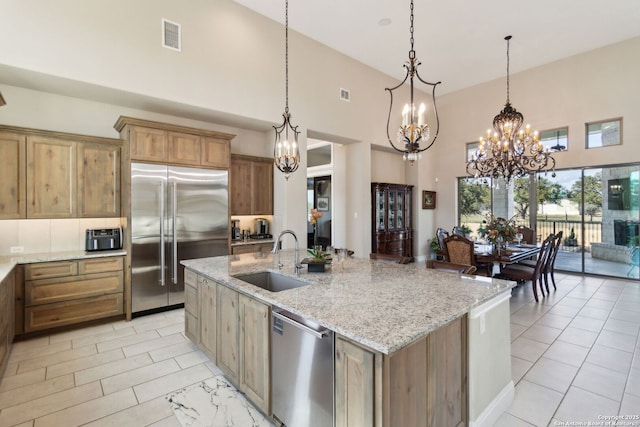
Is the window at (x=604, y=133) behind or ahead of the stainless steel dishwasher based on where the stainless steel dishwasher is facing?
behind

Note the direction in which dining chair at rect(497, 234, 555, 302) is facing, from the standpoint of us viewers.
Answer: facing to the left of the viewer

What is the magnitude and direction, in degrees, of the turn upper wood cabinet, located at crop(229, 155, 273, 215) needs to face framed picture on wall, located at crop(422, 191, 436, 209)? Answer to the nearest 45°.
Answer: approximately 90° to its left

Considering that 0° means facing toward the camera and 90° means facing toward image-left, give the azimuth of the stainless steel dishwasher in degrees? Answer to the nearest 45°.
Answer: approximately 45°

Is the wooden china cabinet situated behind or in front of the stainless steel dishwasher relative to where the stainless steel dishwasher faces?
behind

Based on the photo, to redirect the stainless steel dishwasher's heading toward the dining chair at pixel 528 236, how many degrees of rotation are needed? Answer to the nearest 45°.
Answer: approximately 180°

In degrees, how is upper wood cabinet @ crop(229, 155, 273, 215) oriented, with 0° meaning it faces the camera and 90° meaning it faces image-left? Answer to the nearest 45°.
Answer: approximately 315°

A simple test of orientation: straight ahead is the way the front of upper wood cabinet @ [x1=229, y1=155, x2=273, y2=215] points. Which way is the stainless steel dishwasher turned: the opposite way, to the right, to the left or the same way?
to the right

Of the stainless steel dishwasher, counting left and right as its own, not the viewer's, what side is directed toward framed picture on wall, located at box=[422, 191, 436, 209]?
back

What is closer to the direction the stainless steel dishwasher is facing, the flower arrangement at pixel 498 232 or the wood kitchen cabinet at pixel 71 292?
the wood kitchen cabinet

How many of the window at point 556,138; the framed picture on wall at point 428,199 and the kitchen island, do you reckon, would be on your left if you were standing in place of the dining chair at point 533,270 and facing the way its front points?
1

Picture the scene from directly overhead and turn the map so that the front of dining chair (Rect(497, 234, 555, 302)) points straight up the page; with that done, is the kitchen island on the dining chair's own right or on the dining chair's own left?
on the dining chair's own left

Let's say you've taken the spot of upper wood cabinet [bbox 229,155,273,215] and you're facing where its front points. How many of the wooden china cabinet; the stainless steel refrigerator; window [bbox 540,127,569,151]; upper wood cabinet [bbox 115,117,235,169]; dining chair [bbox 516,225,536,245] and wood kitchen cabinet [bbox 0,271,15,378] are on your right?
3

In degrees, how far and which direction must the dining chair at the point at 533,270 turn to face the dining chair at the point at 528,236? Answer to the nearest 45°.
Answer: approximately 90° to its right

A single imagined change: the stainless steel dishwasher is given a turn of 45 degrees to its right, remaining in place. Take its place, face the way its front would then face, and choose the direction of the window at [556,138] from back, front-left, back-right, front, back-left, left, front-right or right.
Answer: back-right
